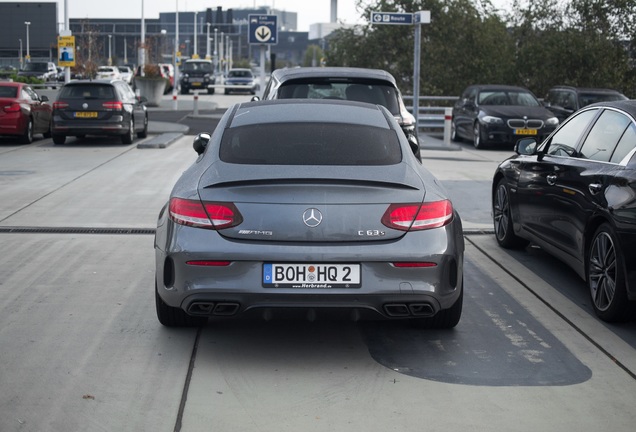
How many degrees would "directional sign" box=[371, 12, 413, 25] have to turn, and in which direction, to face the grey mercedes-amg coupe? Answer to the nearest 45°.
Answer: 0° — it already faces it

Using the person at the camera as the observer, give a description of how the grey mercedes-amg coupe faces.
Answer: facing away from the viewer

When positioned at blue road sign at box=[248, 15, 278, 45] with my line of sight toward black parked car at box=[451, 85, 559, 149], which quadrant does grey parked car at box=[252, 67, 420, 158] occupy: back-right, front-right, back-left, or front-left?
front-right

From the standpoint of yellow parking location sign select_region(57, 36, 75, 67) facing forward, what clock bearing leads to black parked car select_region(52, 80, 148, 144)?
The black parked car is roughly at 12 o'clock from the yellow parking location sign.

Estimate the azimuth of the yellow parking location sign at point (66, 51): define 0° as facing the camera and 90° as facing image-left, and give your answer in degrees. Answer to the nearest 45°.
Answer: approximately 0°

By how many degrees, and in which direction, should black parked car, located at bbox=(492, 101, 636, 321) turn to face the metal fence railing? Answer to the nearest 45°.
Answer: approximately 45° to its right

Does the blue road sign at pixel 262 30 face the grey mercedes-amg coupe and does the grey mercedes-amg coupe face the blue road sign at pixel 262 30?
yes

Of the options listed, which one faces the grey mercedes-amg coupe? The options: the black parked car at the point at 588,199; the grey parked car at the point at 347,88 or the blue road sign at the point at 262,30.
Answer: the blue road sign

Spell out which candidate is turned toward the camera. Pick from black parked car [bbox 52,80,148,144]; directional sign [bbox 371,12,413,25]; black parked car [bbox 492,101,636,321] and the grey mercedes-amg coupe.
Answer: the directional sign

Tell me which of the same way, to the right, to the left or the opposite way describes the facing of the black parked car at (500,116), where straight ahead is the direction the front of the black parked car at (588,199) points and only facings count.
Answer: the opposite way

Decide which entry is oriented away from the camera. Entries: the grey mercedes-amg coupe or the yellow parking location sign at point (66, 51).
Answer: the grey mercedes-amg coupe

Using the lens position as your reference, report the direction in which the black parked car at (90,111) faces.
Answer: facing away from the viewer and to the right of the viewer

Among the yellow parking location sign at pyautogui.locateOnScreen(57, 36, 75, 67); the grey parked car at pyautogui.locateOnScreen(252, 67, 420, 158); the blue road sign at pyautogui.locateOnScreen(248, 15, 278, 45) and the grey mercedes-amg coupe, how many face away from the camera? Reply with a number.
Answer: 2

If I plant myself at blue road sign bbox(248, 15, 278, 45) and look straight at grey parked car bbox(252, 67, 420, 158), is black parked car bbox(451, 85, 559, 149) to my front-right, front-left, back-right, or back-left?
front-left

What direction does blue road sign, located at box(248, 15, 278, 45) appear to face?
toward the camera

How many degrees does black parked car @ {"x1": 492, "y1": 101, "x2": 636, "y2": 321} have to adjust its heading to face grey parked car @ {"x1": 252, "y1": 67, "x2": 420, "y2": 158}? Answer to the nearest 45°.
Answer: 0° — it already faces it

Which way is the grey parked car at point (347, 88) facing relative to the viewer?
away from the camera

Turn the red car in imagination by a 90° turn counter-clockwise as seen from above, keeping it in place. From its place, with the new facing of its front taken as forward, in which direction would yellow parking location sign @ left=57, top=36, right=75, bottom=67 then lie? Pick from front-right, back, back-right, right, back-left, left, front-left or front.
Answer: front-right

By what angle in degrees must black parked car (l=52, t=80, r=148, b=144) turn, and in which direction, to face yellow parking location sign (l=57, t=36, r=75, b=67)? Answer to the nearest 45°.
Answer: approximately 45° to its left
